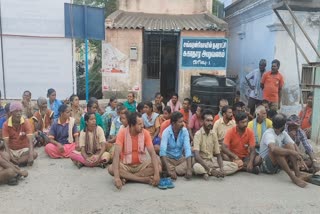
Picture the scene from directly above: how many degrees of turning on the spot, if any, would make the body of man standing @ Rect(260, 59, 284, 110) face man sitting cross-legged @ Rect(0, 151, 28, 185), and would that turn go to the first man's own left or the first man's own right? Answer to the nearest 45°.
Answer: approximately 45° to the first man's own right

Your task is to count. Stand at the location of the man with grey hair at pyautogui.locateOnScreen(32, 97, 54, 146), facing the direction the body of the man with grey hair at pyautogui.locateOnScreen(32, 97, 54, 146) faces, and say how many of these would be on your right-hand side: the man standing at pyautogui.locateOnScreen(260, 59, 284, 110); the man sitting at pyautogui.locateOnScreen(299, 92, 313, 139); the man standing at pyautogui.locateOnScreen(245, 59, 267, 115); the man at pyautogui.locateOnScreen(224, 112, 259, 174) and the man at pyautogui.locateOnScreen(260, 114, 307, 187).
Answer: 0

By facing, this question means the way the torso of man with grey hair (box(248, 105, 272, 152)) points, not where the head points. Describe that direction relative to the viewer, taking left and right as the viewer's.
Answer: facing the viewer

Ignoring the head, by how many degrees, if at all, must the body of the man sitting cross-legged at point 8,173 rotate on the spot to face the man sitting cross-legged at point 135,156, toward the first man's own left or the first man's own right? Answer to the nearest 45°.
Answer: approximately 45° to the first man's own left

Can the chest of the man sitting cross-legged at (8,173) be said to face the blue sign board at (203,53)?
no

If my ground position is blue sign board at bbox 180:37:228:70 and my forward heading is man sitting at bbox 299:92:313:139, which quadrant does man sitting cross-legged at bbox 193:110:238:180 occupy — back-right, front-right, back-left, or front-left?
front-right

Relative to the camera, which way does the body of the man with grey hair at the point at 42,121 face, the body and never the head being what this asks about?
toward the camera

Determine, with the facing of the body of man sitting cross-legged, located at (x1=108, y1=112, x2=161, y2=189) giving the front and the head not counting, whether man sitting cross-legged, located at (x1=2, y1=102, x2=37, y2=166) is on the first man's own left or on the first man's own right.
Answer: on the first man's own right

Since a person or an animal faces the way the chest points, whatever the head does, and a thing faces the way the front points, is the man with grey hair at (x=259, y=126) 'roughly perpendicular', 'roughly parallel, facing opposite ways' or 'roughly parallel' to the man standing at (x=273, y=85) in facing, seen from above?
roughly parallel

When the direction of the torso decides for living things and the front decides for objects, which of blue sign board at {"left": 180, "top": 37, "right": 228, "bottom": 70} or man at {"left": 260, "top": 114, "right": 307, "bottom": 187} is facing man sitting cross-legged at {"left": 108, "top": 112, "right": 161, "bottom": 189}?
the blue sign board

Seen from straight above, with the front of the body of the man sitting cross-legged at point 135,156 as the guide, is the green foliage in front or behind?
behind

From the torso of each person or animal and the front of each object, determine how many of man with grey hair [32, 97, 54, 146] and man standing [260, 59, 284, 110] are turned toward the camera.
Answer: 2

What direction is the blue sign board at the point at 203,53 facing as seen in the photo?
toward the camera

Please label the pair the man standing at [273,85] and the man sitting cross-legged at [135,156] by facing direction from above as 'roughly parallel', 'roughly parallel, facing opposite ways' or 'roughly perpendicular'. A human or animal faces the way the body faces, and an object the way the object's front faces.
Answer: roughly parallel

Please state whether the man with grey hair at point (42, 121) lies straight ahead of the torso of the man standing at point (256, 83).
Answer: no

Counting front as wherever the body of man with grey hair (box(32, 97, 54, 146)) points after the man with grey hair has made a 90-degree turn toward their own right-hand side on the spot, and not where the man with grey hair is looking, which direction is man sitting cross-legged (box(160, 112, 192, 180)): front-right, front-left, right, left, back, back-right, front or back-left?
back-left

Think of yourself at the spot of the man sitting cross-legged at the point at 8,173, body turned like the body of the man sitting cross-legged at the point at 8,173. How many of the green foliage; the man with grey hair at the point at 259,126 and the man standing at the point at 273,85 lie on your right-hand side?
0
